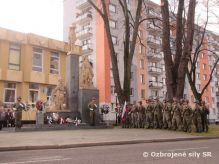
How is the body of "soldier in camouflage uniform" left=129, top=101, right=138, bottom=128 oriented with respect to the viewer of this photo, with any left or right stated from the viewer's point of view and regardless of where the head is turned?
facing the viewer and to the left of the viewer

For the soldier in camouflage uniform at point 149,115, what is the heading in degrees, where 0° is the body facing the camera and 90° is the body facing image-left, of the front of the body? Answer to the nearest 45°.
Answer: approximately 45°

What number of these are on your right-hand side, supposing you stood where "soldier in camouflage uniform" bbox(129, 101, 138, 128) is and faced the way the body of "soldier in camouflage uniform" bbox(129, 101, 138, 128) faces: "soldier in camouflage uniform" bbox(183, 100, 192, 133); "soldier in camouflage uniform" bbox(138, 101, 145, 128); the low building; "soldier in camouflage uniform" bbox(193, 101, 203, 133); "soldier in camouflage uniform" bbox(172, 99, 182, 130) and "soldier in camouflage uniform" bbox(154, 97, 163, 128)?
1

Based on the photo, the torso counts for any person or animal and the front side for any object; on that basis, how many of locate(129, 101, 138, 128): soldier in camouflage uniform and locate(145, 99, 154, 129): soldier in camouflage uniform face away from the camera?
0

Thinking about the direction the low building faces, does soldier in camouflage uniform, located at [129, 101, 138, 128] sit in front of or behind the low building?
in front

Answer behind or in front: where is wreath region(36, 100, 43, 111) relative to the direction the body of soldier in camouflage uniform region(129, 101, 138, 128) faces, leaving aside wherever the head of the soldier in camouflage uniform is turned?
in front

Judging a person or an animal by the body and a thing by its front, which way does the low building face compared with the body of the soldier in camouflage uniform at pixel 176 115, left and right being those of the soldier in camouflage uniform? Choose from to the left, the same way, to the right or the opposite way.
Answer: to the left

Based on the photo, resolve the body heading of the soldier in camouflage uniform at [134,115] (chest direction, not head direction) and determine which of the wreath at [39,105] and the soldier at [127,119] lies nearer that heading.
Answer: the wreath

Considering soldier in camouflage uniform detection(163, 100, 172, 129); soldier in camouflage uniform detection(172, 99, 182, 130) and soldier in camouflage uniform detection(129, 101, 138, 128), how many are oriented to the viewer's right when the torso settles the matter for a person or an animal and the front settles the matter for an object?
0

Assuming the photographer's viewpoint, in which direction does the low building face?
facing the viewer and to the right of the viewer

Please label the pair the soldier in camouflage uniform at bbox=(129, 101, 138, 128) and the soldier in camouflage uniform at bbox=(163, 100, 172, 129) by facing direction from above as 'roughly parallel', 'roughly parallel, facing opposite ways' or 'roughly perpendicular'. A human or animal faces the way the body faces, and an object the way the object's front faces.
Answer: roughly parallel

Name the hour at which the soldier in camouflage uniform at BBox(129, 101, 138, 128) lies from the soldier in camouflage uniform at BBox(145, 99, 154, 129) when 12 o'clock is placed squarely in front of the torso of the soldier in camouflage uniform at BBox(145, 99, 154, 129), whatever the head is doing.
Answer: the soldier in camouflage uniform at BBox(129, 101, 138, 128) is roughly at 3 o'clock from the soldier in camouflage uniform at BBox(145, 99, 154, 129).
